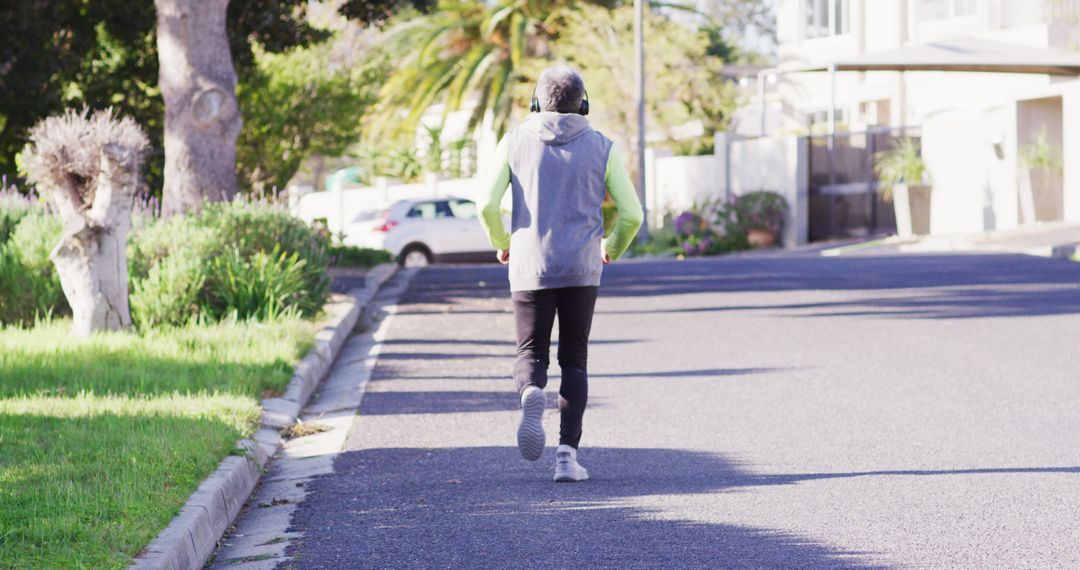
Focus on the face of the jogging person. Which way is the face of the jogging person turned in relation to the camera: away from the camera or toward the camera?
away from the camera

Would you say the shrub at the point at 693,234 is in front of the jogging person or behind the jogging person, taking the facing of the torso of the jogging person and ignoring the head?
in front

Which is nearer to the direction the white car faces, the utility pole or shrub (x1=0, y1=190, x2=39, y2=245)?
the utility pole

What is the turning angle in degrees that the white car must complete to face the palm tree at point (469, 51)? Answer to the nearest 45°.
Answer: approximately 90° to its left

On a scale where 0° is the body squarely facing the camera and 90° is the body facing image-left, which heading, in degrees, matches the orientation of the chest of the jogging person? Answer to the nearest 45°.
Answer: approximately 180°

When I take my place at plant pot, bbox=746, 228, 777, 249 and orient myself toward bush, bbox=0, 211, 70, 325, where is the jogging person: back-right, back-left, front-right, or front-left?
front-left

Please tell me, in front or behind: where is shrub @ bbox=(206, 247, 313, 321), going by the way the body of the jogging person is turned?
in front

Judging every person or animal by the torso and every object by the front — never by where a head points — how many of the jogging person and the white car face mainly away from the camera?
1

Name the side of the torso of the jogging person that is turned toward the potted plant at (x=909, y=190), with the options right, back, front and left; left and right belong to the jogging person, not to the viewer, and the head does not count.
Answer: front

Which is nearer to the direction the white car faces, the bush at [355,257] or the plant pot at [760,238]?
the plant pot

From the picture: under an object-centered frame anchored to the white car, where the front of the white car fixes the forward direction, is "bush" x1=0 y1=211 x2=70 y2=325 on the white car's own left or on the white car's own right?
on the white car's own right

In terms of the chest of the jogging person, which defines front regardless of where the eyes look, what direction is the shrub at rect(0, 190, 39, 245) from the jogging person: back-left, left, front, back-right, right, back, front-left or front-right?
front-left

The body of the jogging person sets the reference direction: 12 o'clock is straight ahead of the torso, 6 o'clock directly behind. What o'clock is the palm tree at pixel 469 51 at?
The palm tree is roughly at 12 o'clock from the jogging person.

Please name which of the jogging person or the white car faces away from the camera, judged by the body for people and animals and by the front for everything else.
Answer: the jogging person

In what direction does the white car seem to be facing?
to the viewer's right

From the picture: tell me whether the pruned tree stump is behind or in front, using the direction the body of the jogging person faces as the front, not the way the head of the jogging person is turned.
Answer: in front

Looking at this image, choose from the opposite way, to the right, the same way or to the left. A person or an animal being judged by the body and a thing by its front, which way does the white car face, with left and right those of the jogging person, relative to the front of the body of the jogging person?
to the right

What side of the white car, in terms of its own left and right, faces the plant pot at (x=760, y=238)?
front
